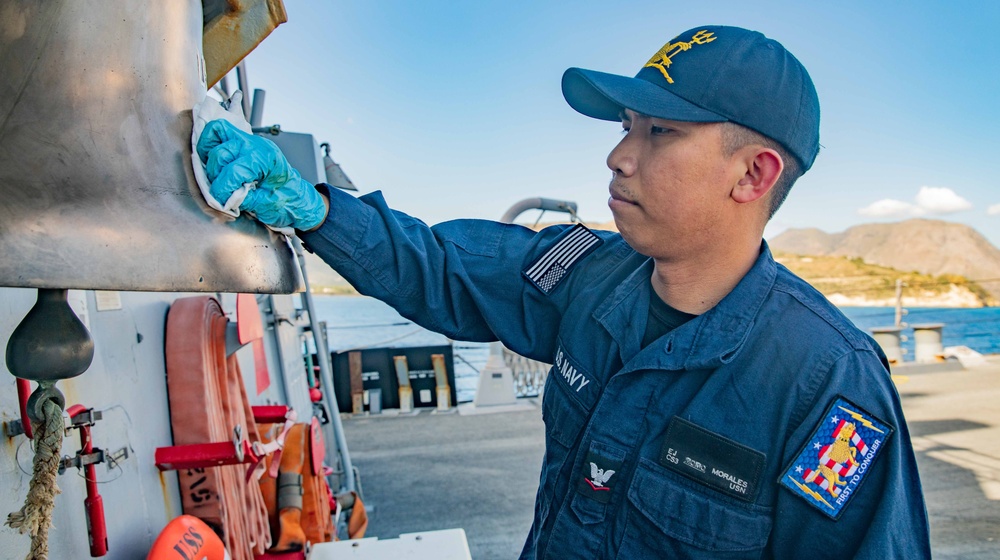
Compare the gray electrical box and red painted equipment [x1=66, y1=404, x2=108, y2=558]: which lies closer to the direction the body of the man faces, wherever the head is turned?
the red painted equipment

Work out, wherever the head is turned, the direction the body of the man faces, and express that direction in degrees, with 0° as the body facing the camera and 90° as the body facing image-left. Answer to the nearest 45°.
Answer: approximately 45°

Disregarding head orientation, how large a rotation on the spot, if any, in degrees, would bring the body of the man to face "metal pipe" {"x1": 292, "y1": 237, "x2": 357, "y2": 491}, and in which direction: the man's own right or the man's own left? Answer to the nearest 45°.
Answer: approximately 90° to the man's own right

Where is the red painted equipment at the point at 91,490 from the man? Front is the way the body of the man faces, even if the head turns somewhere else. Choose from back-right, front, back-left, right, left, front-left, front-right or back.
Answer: front-right

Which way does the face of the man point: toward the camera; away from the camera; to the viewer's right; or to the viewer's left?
to the viewer's left

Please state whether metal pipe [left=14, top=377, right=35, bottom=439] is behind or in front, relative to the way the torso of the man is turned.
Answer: in front

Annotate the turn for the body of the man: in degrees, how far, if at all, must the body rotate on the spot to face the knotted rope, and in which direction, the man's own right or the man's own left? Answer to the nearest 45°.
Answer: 0° — they already face it

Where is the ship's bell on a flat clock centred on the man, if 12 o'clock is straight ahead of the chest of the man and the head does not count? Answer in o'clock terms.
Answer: The ship's bell is roughly at 12 o'clock from the man.
